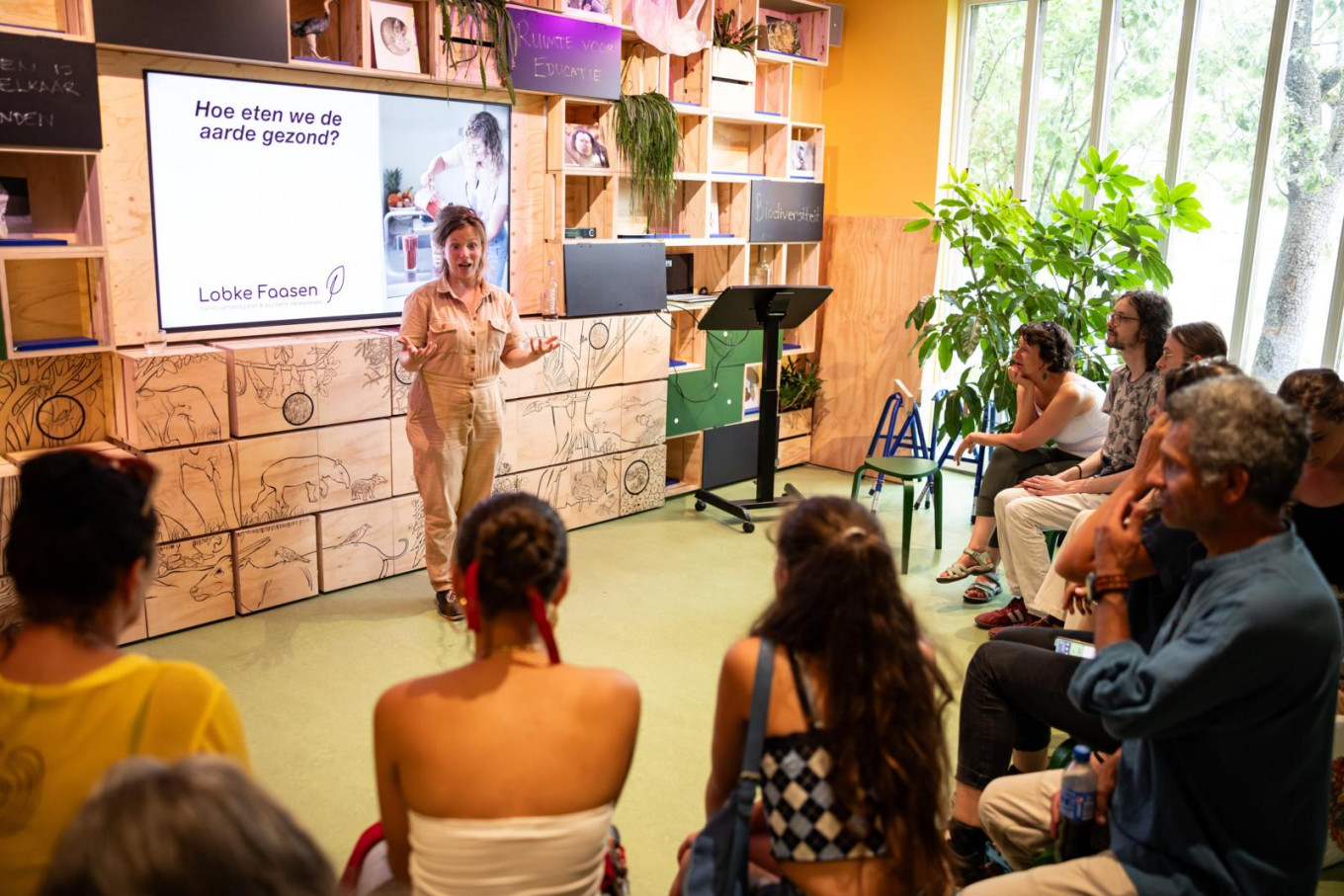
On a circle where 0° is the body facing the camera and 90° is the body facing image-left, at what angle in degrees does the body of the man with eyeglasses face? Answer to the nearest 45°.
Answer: approximately 90°

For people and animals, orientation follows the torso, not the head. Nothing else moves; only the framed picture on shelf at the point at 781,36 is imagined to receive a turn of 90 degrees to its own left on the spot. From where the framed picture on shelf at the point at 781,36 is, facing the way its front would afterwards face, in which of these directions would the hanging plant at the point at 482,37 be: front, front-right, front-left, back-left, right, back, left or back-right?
back

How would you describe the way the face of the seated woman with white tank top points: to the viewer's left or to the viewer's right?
to the viewer's left

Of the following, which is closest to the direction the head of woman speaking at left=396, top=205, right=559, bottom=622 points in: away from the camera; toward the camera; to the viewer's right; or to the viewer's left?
toward the camera

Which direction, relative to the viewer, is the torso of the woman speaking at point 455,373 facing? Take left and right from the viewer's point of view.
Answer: facing the viewer

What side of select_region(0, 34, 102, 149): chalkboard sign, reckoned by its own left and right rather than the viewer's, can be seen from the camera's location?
front

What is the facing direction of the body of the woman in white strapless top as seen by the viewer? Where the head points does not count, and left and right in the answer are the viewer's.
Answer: facing away from the viewer

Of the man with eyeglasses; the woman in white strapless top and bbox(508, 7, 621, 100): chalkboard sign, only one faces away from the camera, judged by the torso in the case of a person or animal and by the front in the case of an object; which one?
the woman in white strapless top

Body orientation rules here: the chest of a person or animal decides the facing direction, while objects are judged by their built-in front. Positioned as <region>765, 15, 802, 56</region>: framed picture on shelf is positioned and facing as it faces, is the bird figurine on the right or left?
on its right

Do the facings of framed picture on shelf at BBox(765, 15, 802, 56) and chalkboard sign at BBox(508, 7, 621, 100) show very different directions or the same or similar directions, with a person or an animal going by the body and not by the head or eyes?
same or similar directions

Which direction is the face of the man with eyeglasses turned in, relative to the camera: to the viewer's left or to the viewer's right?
to the viewer's left

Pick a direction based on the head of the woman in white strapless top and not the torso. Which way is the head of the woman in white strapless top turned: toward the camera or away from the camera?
away from the camera

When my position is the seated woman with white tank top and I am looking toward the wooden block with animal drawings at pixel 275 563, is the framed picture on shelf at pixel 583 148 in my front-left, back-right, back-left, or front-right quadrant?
front-right

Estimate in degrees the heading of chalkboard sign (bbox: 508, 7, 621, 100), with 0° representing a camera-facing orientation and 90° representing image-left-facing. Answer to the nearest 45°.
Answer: approximately 315°

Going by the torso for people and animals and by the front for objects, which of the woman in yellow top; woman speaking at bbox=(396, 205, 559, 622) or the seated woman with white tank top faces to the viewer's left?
the seated woman with white tank top
